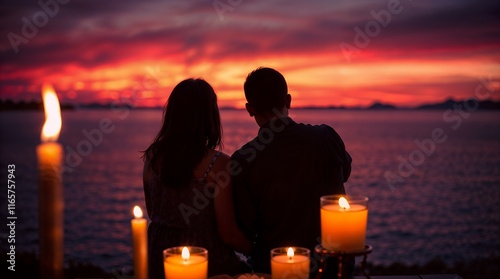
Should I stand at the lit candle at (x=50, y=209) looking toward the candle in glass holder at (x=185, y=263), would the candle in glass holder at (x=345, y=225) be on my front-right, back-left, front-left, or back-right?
front-right

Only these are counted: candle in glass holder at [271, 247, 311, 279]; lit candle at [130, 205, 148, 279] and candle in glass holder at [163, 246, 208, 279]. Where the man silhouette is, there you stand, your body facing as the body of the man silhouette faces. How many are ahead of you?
0

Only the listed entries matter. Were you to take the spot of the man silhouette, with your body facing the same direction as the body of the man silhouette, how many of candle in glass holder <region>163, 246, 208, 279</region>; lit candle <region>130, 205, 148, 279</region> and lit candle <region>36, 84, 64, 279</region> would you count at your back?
3

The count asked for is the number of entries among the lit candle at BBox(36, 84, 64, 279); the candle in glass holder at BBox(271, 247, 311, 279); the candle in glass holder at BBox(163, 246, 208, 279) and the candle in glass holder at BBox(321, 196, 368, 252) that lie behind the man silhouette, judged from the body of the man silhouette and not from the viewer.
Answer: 4

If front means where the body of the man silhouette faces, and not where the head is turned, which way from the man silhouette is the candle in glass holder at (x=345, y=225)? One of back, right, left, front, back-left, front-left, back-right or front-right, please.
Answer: back

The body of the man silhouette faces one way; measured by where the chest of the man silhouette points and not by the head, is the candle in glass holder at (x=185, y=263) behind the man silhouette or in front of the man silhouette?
behind

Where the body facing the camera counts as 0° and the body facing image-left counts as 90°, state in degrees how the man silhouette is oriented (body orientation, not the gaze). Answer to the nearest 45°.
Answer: approximately 180°

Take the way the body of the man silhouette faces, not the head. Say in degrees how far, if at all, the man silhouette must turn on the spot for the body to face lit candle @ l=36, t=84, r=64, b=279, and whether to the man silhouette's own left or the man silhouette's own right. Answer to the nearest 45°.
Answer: approximately 180°

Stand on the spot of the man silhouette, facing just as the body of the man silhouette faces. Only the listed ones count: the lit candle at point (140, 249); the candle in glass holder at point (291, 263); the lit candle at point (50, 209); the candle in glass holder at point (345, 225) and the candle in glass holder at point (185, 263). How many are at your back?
5

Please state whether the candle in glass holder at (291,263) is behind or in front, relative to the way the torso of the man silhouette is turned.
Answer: behind

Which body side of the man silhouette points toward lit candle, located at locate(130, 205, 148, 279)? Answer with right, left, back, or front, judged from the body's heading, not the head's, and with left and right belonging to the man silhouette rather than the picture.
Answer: back
